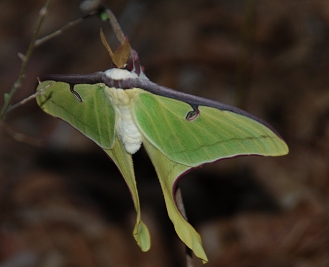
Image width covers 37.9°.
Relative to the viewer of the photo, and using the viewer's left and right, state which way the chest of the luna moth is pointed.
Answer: facing away from the viewer
